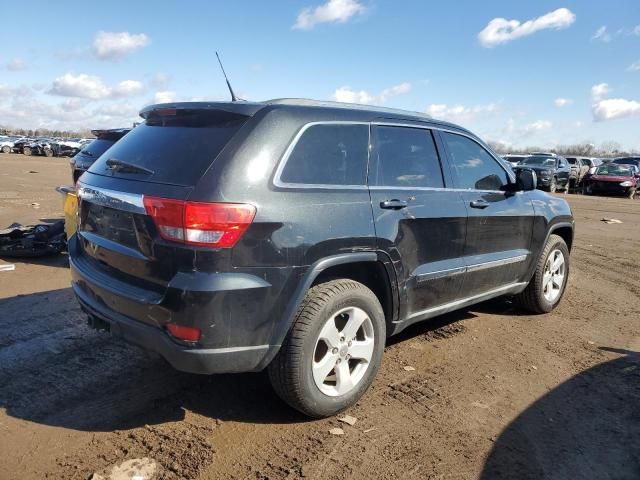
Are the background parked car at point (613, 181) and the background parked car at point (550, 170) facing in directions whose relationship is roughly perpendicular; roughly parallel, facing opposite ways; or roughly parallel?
roughly parallel

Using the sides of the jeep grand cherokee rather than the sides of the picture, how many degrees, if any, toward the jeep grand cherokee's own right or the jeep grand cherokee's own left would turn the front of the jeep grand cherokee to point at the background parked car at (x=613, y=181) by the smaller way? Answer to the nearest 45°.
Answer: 0° — it already faces it

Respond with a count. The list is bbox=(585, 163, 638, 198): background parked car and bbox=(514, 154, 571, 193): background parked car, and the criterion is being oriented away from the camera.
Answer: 0

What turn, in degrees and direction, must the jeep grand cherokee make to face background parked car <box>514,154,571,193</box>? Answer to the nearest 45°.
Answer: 0° — it already faces it

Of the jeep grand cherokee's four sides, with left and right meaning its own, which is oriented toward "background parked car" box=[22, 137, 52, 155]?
left

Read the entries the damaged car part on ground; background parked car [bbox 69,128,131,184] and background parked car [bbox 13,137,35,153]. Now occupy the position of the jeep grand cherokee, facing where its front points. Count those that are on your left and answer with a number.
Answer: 3

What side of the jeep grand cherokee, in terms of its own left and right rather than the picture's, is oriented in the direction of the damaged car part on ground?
left

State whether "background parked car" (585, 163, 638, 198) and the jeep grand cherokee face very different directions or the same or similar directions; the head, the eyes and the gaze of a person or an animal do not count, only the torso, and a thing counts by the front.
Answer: very different directions

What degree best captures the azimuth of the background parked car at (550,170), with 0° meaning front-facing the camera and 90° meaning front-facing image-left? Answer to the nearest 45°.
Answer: approximately 45°

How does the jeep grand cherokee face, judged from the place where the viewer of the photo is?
facing away from the viewer and to the right of the viewer
